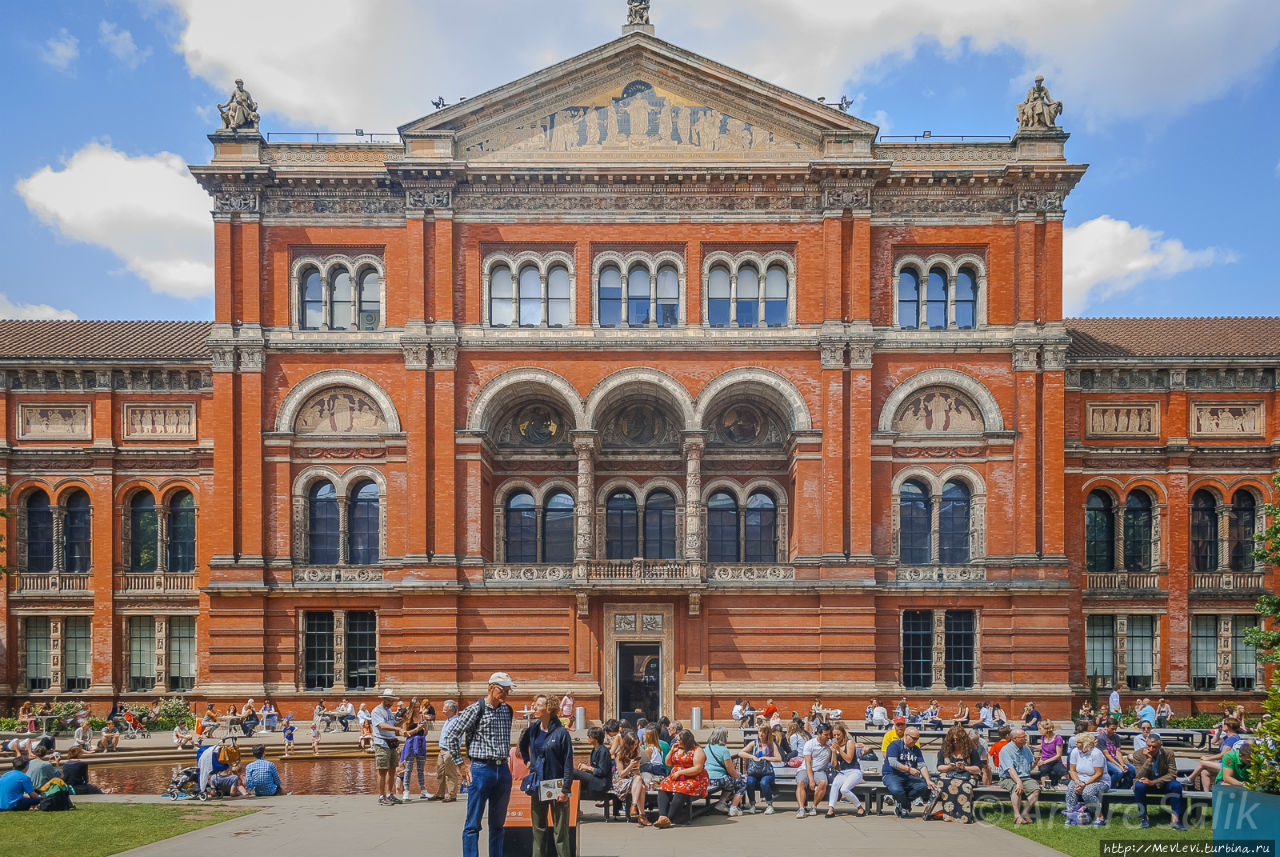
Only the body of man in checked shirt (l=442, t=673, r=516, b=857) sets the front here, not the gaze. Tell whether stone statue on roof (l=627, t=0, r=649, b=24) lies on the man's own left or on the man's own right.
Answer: on the man's own left

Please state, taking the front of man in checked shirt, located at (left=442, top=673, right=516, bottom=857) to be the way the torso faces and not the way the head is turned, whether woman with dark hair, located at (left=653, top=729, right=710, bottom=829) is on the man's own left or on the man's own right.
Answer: on the man's own left

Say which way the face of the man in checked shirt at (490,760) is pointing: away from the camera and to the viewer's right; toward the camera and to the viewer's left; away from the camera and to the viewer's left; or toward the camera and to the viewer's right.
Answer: toward the camera and to the viewer's right

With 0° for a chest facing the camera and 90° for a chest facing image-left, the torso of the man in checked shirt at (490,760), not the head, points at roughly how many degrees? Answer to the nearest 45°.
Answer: approximately 315°
